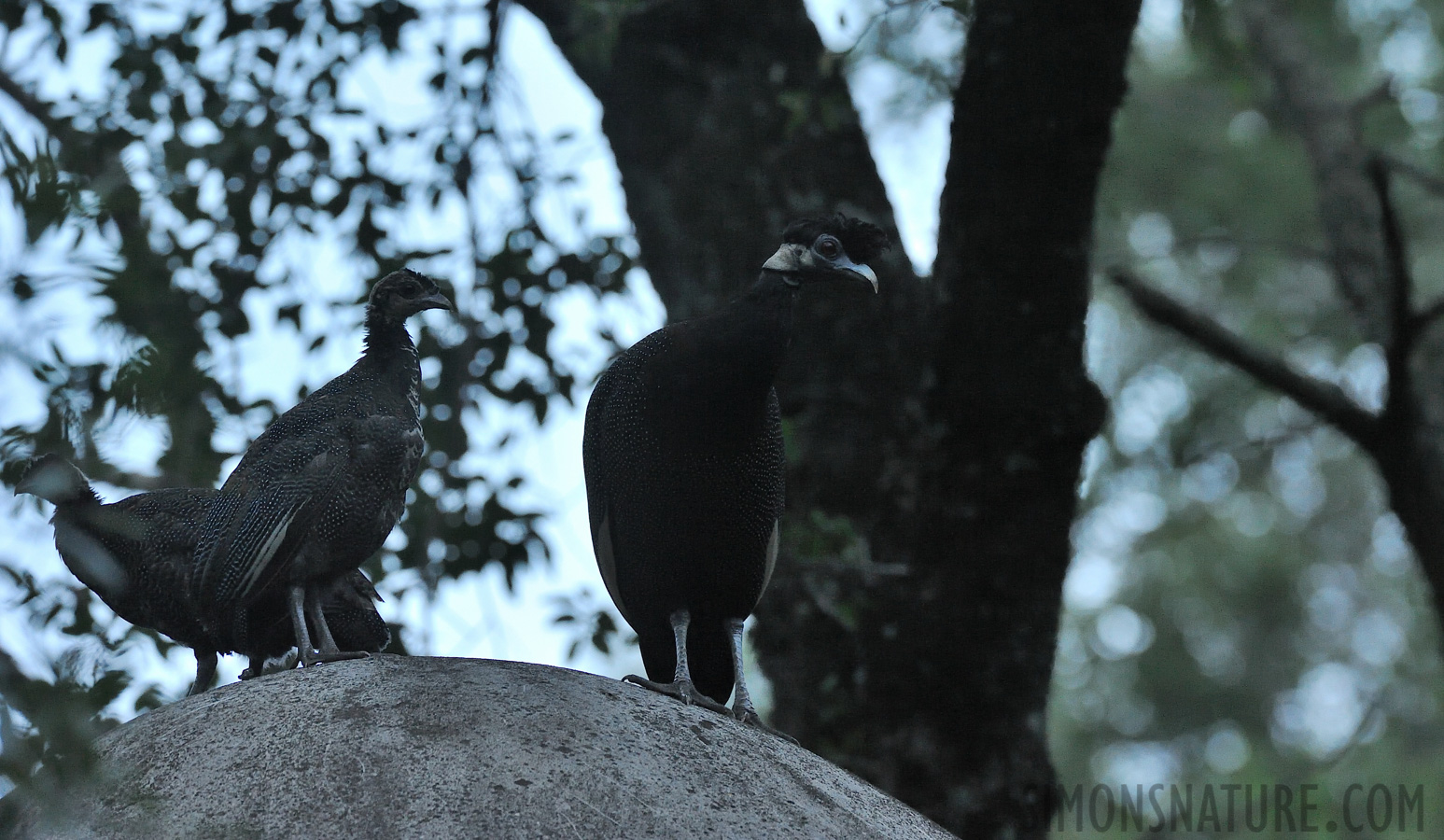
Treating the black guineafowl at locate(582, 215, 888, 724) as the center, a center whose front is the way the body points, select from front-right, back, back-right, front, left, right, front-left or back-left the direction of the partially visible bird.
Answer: back-right

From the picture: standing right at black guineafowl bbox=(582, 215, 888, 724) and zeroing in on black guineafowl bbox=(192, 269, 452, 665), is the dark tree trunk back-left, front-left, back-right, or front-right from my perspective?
back-right

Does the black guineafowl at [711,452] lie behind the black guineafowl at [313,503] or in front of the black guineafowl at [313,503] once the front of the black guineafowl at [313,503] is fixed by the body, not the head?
in front

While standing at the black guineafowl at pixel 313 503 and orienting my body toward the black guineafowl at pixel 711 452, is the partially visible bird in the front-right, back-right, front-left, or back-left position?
back-left

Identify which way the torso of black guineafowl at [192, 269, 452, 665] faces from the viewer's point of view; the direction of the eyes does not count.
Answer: to the viewer's right

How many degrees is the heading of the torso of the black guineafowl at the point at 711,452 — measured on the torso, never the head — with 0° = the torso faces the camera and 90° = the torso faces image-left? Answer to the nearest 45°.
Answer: approximately 315°
